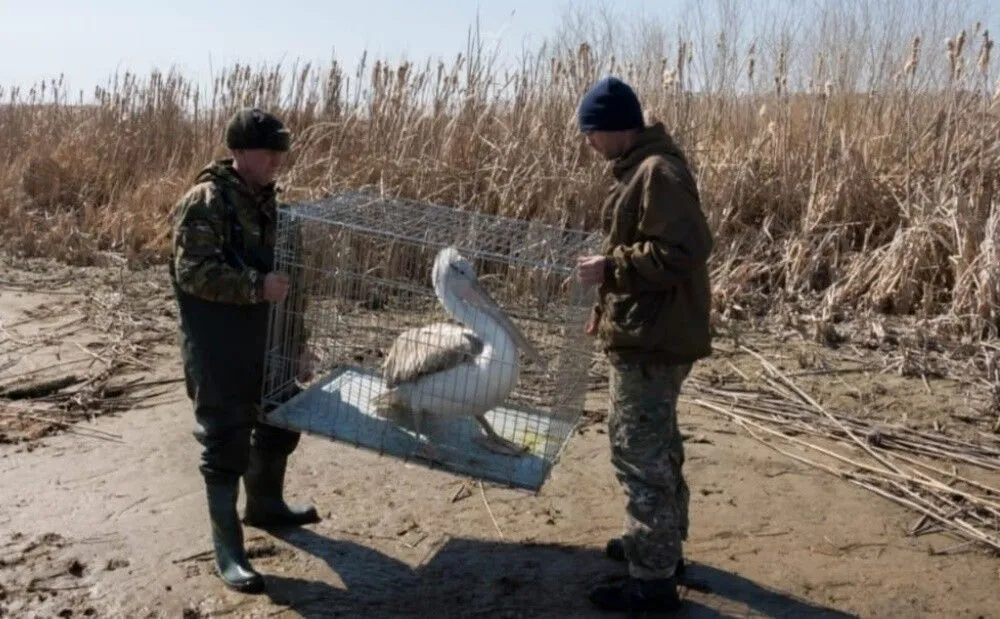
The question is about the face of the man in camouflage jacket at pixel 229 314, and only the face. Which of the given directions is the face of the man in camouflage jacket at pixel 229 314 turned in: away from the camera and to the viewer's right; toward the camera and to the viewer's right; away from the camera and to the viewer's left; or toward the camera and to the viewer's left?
toward the camera and to the viewer's right

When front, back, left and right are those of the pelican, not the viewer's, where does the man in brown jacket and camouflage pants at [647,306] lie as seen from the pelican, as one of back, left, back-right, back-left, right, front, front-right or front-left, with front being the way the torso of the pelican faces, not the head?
front-right

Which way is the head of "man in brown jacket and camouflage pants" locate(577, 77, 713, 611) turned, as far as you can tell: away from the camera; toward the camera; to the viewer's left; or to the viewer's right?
to the viewer's left

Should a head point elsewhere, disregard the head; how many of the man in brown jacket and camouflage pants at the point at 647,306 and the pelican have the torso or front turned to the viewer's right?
1

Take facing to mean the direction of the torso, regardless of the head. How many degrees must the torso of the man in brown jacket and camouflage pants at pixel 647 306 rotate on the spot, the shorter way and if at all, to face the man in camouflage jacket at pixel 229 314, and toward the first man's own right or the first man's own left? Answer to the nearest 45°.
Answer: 0° — they already face them

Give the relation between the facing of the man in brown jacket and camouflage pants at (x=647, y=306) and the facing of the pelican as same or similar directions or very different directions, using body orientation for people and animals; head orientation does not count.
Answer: very different directions

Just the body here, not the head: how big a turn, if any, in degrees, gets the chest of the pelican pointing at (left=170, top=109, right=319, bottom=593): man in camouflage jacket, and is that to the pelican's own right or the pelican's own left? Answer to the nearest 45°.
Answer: approximately 180°

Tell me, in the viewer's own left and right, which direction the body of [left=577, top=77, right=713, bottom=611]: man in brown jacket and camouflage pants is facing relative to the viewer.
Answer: facing to the left of the viewer

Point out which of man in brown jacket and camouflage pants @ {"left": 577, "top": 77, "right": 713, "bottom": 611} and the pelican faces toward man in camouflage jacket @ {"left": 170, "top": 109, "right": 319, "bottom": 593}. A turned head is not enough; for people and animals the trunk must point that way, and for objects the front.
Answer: man in brown jacket and camouflage pants @ {"left": 577, "top": 77, "right": 713, "bottom": 611}

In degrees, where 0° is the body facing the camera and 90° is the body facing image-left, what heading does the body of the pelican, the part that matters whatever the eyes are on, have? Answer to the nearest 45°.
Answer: approximately 270°

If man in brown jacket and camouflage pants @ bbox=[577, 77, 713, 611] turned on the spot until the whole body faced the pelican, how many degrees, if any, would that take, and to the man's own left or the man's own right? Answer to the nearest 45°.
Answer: approximately 45° to the man's own right
